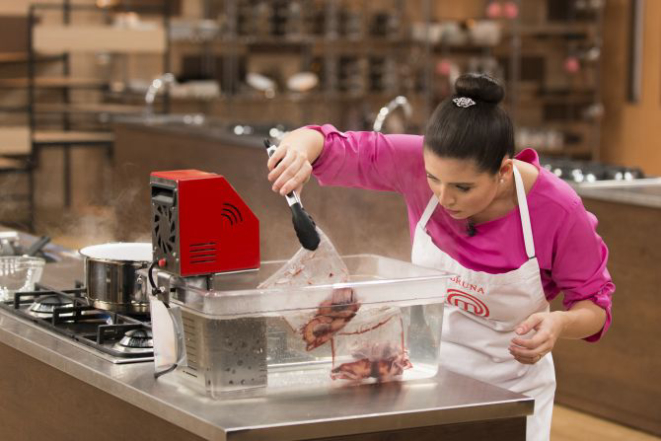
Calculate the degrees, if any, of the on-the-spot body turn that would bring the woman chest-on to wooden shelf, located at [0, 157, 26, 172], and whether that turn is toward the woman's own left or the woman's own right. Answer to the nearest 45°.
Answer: approximately 90° to the woman's own right

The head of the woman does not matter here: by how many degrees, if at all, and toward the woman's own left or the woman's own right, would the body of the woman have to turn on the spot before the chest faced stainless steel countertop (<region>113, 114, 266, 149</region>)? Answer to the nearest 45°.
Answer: approximately 135° to the woman's own right

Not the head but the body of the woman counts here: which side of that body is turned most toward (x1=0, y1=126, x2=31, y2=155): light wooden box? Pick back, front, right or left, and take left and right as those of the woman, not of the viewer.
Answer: right

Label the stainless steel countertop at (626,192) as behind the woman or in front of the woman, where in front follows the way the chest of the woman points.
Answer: behind

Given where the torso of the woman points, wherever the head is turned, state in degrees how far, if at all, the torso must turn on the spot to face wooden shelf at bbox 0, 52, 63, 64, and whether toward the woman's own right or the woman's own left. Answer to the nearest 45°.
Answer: approximately 90° to the woman's own right

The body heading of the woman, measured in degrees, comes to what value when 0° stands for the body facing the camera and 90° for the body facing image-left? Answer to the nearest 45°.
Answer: approximately 45°

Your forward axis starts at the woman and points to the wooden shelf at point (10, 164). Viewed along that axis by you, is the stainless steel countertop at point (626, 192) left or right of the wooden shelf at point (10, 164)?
right

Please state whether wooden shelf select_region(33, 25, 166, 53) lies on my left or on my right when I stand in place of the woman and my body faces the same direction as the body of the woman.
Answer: on my right

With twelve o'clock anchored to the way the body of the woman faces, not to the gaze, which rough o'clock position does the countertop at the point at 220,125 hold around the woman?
The countertop is roughly at 4 o'clock from the woman.

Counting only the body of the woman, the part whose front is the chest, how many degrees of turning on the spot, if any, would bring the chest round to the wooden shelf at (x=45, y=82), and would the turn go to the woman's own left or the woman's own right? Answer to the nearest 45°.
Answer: approximately 90° to the woman's own right
